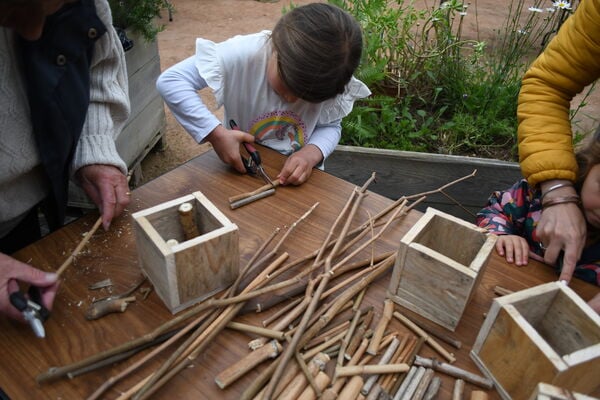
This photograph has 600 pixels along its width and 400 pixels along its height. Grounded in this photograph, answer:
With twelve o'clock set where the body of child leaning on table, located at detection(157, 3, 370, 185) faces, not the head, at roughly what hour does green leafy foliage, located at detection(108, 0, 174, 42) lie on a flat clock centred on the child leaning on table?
The green leafy foliage is roughly at 5 o'clock from the child leaning on table.

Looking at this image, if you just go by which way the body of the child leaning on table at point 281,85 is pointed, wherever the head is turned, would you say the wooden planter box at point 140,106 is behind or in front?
behind

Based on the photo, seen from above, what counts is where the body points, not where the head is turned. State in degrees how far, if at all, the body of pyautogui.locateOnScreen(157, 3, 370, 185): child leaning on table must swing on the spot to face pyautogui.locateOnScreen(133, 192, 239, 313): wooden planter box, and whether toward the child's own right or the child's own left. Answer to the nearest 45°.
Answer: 0° — they already face it

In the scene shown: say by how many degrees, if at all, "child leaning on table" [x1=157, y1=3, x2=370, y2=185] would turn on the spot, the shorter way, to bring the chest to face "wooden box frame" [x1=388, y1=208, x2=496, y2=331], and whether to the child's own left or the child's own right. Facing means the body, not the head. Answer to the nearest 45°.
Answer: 0° — they already face it

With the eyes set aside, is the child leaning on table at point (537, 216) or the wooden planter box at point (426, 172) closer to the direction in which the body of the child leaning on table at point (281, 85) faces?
the child leaning on table

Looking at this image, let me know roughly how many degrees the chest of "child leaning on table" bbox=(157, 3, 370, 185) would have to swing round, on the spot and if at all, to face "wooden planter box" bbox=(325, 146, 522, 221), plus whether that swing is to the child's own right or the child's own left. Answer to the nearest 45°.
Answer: approximately 135° to the child's own left

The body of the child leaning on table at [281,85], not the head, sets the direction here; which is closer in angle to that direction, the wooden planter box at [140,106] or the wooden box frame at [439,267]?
the wooden box frame

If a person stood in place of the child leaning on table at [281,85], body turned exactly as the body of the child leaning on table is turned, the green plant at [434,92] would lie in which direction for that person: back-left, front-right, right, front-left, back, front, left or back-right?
back-left

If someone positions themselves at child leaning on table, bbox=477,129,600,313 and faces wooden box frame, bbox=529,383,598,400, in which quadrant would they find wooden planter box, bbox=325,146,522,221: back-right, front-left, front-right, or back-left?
back-right

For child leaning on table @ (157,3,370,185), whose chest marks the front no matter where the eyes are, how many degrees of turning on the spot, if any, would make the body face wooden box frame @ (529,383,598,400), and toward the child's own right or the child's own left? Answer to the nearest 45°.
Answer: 0° — they already face it

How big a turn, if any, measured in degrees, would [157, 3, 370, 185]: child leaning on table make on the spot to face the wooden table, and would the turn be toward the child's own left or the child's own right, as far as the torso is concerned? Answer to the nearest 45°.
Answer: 0° — they already face it

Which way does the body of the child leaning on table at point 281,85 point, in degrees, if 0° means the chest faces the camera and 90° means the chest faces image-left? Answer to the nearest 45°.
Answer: approximately 0°
